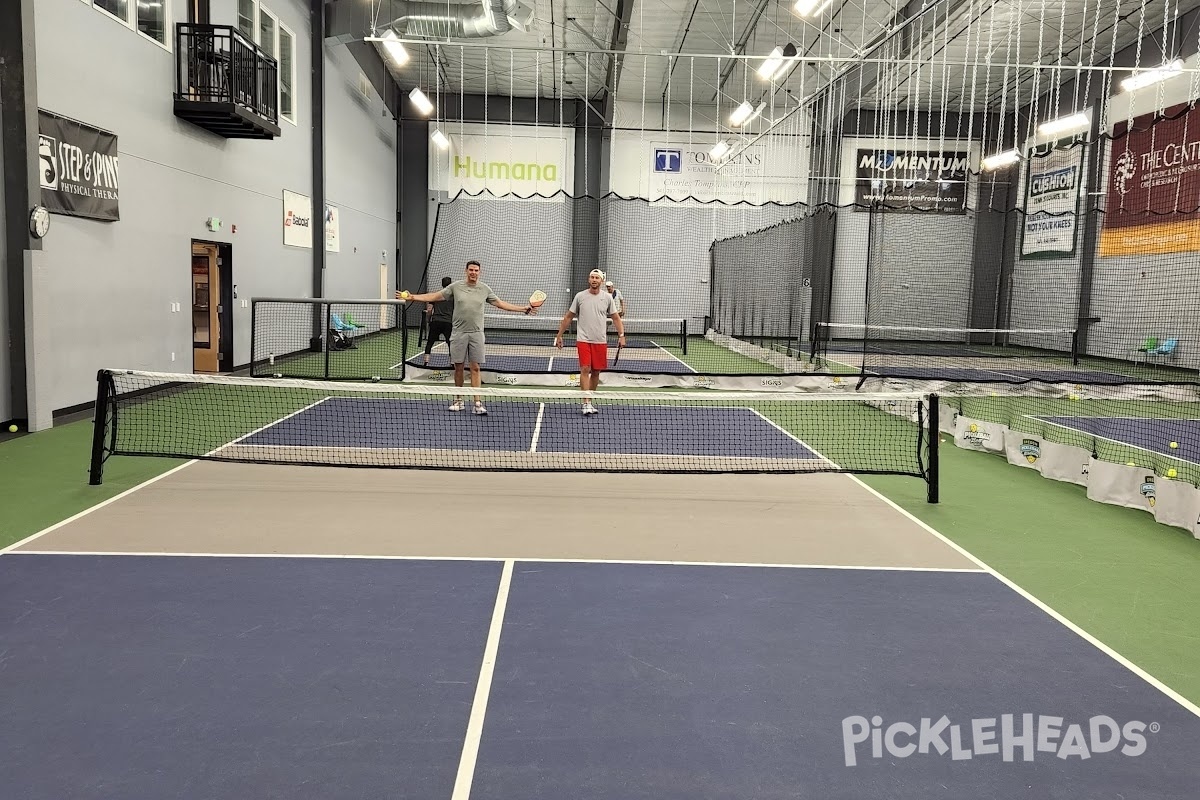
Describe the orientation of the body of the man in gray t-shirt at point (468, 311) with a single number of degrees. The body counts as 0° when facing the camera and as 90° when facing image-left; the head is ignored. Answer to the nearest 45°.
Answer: approximately 0°

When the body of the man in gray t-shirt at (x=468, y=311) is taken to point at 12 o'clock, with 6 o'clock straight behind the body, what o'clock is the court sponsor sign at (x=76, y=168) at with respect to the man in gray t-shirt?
The court sponsor sign is roughly at 3 o'clock from the man in gray t-shirt.

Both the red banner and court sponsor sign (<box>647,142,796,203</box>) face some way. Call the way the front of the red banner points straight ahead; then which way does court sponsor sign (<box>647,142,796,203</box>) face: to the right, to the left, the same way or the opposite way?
to the left

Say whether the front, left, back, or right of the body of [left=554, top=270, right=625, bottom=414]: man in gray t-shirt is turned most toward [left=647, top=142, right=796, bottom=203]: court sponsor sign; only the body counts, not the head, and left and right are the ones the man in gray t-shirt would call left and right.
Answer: back

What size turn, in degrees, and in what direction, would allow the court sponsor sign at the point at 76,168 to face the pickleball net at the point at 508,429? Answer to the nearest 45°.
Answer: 0° — it already faces it

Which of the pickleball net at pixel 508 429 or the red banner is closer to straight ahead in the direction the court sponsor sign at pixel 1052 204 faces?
the pickleball net

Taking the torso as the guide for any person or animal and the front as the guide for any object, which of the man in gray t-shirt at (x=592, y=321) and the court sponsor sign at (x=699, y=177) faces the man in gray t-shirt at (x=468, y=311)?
the court sponsor sign

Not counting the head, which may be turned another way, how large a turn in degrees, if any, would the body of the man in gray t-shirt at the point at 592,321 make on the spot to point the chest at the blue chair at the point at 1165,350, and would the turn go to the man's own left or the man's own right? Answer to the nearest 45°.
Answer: approximately 135° to the man's own left

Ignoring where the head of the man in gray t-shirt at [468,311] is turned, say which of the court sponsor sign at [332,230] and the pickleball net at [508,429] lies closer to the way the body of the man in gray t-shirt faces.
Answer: the pickleball net

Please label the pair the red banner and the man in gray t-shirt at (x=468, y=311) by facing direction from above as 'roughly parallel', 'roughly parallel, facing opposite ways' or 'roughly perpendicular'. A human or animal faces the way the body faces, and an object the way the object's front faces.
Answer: roughly perpendicular
